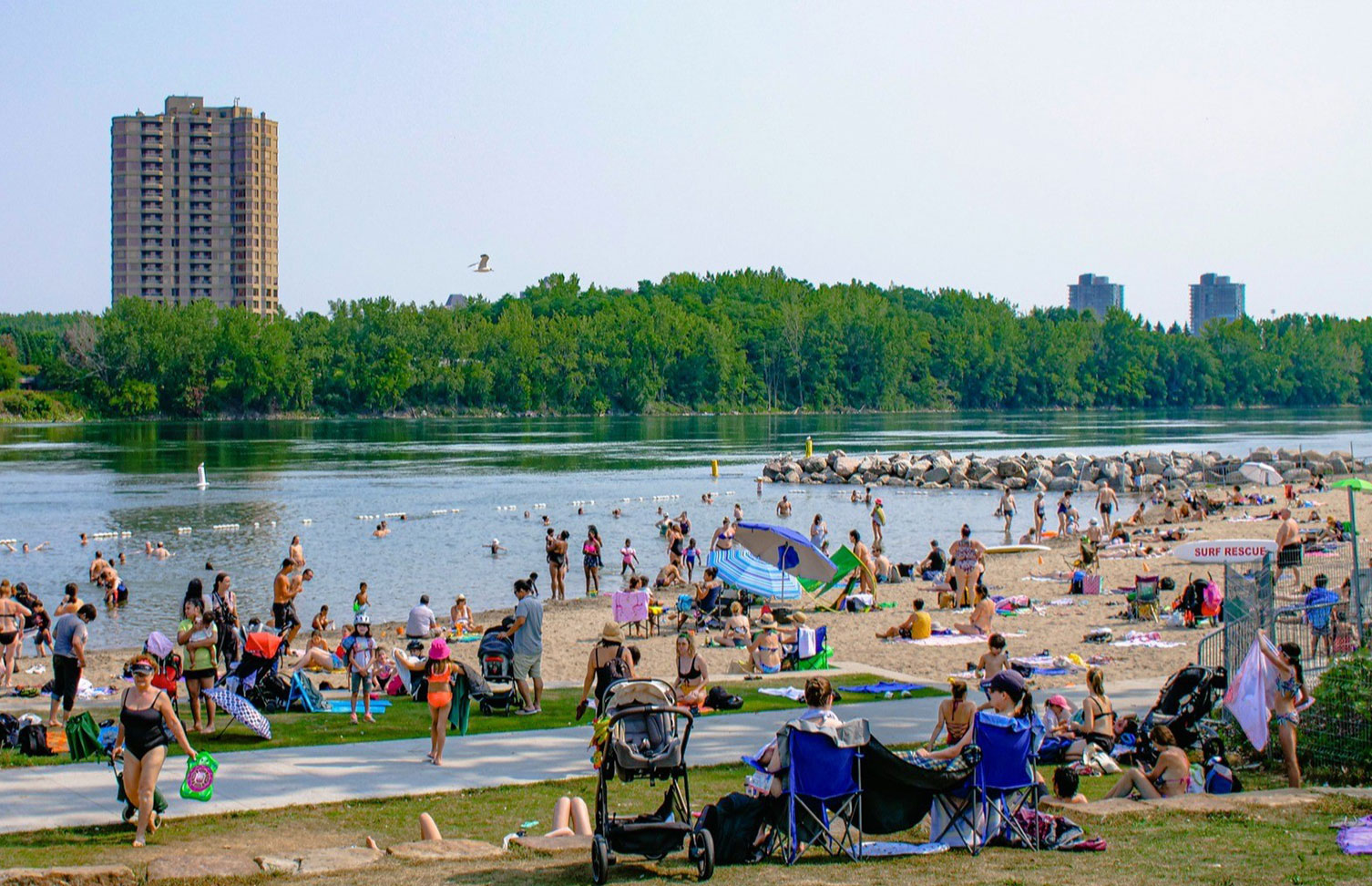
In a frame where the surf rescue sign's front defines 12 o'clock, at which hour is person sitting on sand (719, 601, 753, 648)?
The person sitting on sand is roughly at 3 o'clock from the surf rescue sign.

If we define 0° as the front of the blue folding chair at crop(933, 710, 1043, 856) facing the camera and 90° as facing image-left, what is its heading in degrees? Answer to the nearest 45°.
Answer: approximately 135°

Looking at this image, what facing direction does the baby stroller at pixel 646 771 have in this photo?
away from the camera

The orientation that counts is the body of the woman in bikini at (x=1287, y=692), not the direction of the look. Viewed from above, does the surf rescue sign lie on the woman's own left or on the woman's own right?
on the woman's own right

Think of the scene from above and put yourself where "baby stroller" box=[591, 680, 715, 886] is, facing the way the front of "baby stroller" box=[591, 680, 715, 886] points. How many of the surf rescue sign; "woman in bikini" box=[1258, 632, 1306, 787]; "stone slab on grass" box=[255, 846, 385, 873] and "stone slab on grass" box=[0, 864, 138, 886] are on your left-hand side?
2

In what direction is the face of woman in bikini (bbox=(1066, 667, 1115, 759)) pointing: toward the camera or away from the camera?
away from the camera

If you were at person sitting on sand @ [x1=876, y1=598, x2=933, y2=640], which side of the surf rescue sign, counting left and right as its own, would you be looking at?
right

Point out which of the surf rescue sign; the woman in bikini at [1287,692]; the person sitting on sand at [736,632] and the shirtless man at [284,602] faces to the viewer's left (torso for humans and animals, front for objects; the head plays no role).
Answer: the woman in bikini

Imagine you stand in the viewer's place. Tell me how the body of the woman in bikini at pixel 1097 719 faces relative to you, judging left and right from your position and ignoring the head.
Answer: facing away from the viewer and to the left of the viewer
